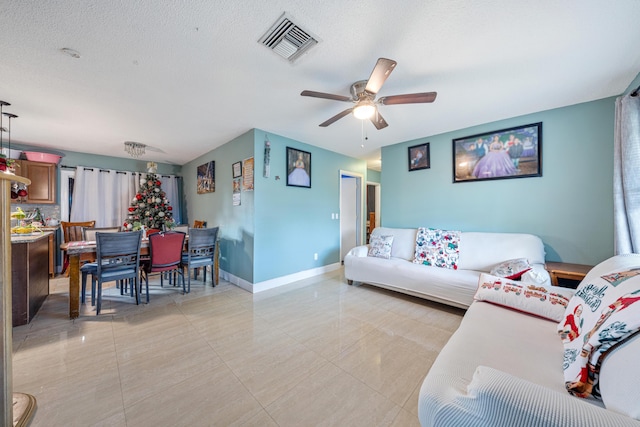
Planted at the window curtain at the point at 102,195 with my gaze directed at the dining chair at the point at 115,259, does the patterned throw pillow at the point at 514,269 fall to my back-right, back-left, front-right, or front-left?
front-left

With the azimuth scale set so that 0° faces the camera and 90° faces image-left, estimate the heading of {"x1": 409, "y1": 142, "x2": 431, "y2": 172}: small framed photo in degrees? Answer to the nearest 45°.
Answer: approximately 45°

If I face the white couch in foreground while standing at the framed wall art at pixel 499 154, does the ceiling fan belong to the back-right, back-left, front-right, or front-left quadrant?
front-right

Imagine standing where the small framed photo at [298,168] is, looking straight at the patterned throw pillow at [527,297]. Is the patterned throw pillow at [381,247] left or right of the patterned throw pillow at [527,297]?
left

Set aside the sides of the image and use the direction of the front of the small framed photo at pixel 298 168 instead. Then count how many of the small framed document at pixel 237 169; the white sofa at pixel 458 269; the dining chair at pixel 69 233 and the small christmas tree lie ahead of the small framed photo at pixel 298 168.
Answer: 1

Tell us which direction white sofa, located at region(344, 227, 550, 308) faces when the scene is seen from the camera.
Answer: facing the viewer and to the left of the viewer

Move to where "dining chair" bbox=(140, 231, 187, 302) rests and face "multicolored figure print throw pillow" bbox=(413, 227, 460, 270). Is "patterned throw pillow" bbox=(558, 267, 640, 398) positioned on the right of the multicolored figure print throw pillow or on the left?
right

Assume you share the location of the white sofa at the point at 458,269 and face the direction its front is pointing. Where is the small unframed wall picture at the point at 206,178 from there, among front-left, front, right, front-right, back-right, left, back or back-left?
front-right

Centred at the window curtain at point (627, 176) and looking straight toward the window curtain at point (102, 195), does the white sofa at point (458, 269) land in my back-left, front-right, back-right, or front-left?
front-right

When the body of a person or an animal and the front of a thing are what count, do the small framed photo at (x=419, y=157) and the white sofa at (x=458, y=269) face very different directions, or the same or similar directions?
same or similar directions

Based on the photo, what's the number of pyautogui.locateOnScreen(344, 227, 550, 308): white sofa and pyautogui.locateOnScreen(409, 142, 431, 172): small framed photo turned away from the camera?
0

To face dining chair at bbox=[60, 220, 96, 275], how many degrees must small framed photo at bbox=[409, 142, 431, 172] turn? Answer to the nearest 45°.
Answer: approximately 45° to its right

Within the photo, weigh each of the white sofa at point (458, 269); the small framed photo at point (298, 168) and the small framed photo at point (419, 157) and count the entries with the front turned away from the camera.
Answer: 0

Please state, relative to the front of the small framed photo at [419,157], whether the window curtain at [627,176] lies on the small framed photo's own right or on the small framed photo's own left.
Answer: on the small framed photo's own left
